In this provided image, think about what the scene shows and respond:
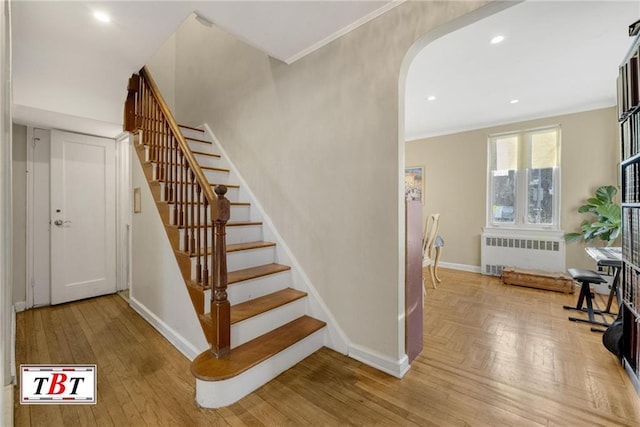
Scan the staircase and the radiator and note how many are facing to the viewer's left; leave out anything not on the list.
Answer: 0

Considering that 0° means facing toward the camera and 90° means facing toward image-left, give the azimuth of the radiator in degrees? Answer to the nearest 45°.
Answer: approximately 0°

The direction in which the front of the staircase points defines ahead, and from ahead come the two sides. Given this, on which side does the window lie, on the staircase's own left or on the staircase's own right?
on the staircase's own left

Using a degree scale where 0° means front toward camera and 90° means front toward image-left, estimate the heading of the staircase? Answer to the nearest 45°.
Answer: approximately 315°

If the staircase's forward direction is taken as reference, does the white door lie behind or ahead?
behind

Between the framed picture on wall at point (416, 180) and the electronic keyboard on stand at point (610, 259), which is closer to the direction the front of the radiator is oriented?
the electronic keyboard on stand

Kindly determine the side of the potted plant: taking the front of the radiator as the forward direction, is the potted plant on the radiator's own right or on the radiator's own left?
on the radiator's own left

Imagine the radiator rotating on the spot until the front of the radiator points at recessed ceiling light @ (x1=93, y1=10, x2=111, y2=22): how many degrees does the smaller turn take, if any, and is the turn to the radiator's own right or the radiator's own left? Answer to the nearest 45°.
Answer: approximately 45° to the radiator's own right

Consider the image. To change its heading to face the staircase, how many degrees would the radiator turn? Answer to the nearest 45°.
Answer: approximately 45° to its right
